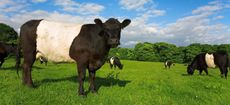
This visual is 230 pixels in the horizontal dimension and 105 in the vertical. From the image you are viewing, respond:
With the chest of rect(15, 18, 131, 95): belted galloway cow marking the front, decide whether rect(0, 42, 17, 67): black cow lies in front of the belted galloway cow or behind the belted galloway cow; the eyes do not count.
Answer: behind

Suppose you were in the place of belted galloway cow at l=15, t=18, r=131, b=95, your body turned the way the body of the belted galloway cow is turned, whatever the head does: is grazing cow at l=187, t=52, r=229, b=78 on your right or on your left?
on your left

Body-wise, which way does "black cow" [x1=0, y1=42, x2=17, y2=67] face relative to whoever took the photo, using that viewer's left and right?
facing to the right of the viewer

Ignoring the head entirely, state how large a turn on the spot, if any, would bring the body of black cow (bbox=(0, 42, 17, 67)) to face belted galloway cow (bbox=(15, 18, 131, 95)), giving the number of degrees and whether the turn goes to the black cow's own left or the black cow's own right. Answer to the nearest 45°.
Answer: approximately 90° to the black cow's own right

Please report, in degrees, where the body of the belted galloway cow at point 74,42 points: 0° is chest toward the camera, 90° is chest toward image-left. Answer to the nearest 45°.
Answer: approximately 315°

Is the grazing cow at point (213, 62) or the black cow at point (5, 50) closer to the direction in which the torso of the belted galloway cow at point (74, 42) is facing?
the grazing cow
